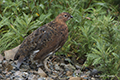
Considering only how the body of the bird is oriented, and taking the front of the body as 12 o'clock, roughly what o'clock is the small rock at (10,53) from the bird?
The small rock is roughly at 7 o'clock from the bird.

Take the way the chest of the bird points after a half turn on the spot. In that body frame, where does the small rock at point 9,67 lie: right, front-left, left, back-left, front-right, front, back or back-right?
front

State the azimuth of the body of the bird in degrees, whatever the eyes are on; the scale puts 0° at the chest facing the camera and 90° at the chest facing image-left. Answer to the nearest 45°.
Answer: approximately 270°
